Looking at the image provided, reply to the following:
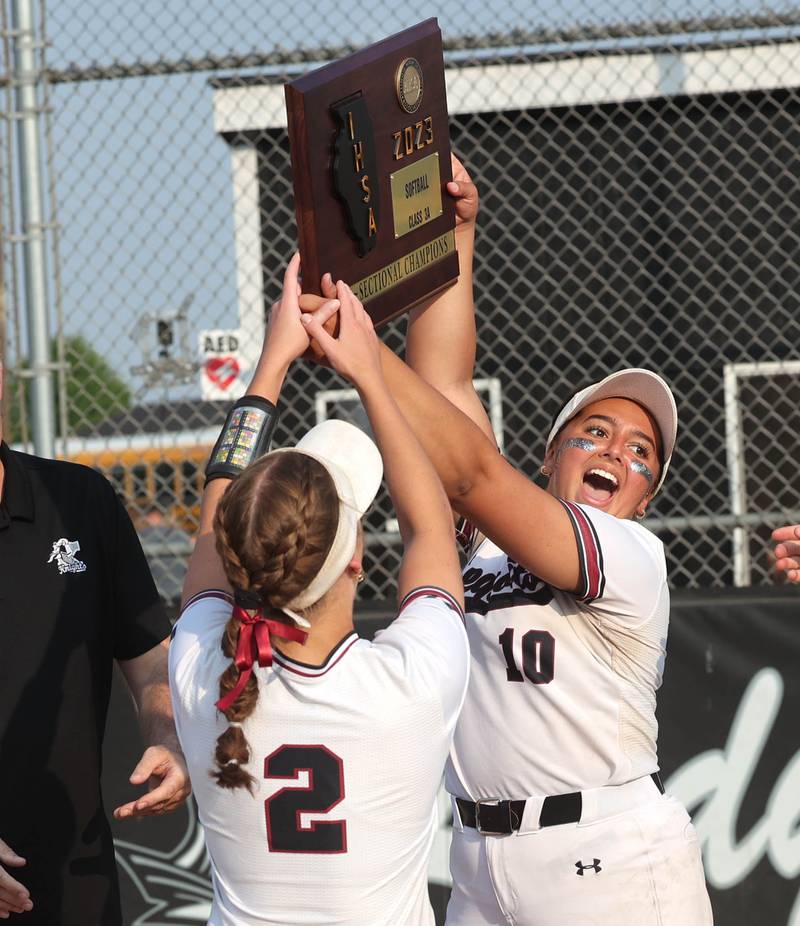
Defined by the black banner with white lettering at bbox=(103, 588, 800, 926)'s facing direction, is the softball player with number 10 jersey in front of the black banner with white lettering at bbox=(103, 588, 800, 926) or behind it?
in front

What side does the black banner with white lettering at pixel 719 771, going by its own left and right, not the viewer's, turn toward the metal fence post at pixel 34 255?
right

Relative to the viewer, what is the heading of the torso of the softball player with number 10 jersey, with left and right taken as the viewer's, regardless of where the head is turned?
facing the viewer and to the left of the viewer

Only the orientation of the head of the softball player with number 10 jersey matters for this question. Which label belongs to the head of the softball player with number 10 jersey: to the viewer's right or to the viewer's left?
to the viewer's left

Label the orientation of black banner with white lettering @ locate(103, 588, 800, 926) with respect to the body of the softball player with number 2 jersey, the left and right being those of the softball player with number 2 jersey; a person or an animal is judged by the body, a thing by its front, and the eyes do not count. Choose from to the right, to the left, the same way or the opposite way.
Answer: the opposite way

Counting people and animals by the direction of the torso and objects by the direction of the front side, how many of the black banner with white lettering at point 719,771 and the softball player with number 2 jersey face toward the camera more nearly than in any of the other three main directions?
1

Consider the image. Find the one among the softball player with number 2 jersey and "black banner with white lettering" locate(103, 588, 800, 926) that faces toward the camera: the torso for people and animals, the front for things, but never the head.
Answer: the black banner with white lettering

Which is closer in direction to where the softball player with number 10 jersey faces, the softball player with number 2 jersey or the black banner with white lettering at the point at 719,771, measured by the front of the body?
the softball player with number 2 jersey

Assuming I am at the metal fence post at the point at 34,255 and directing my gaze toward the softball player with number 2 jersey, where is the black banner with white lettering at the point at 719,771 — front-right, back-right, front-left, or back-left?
front-left

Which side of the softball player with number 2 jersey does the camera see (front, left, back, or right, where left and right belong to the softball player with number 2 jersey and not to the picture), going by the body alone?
back

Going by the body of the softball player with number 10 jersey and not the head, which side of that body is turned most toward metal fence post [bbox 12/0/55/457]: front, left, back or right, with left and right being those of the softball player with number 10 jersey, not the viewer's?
right

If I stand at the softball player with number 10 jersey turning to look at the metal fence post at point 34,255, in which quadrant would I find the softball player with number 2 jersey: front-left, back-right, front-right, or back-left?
back-left

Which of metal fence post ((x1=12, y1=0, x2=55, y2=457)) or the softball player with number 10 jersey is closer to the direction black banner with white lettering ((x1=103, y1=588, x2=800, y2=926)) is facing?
the softball player with number 10 jersey

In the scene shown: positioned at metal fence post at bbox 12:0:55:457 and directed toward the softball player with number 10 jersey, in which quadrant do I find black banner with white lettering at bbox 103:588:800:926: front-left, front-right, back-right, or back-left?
front-left

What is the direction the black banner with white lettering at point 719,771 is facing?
toward the camera

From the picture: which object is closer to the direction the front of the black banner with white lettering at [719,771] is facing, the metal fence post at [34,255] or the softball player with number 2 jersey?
the softball player with number 2 jersey

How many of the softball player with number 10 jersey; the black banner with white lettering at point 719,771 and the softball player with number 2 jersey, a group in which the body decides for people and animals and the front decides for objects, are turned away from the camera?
1

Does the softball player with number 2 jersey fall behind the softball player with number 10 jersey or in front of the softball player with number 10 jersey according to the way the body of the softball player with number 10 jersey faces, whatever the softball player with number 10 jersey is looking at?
in front
